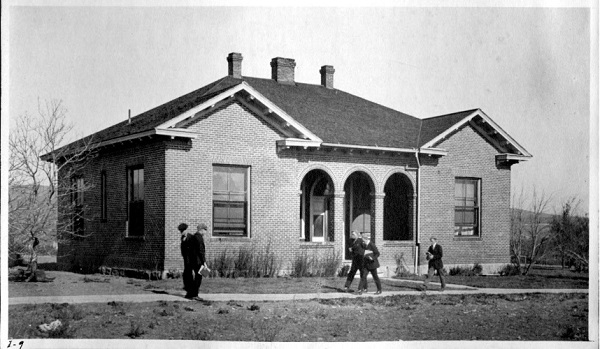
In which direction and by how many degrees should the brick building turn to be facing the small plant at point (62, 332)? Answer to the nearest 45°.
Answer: approximately 45° to its right

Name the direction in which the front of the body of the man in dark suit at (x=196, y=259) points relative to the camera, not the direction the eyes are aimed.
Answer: to the viewer's right

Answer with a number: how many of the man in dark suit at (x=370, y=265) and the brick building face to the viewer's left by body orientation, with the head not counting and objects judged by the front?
1

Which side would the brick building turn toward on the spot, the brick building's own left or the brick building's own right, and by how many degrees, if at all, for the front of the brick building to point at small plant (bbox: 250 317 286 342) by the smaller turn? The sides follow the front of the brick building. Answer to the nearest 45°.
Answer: approximately 45° to the brick building's own right

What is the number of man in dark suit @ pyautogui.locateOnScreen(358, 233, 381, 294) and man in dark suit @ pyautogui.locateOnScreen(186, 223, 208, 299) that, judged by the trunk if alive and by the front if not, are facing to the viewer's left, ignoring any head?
1

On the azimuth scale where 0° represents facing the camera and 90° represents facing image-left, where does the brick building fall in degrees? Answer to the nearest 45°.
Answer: approximately 315°

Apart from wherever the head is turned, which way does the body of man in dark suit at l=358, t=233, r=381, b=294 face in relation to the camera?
to the viewer's left
